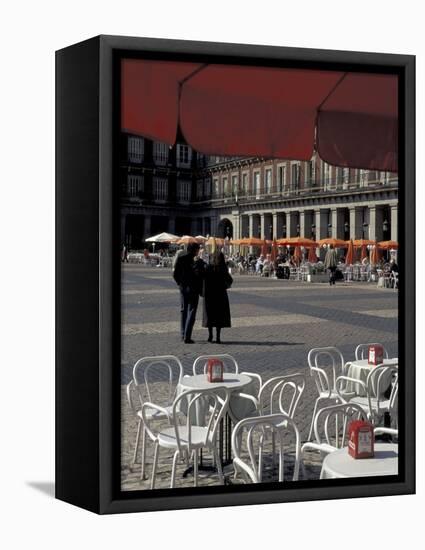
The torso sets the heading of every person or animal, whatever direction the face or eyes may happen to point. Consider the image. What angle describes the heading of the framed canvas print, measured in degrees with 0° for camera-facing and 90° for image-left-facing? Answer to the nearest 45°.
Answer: approximately 315°
